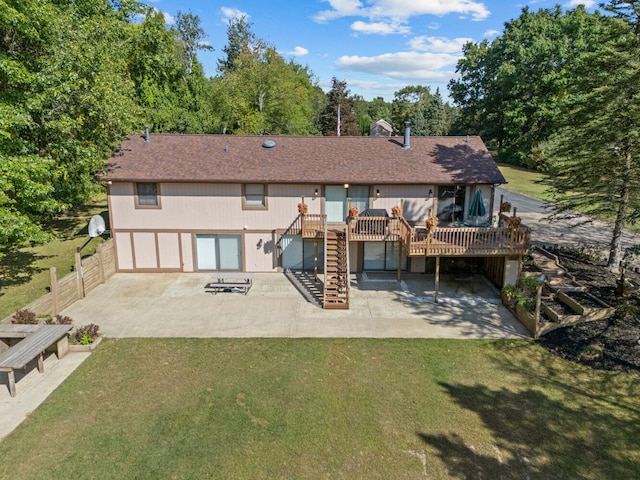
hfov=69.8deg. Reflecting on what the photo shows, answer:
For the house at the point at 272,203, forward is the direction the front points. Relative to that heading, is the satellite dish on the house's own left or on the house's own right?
on the house's own left

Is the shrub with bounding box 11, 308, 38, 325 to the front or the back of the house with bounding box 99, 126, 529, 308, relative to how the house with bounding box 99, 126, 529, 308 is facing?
to the back

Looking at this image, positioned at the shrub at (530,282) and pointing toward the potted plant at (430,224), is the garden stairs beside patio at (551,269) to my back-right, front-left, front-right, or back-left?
back-right

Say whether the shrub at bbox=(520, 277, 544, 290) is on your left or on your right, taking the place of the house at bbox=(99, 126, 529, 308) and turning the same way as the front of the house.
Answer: on your right

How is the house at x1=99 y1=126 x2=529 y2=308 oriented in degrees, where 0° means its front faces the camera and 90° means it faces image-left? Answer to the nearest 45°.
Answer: approximately 180°

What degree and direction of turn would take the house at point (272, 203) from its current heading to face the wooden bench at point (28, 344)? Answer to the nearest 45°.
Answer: approximately 135° to its left

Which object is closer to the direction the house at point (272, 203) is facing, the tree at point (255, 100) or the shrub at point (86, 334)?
the tree

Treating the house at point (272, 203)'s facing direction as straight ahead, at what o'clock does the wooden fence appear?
The wooden fence is roughly at 8 o'clock from the house.

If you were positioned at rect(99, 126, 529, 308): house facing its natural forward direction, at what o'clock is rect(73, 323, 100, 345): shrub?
The shrub is roughly at 7 o'clock from the house.

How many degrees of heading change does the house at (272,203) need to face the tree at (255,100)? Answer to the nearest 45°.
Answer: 0° — it already faces it
